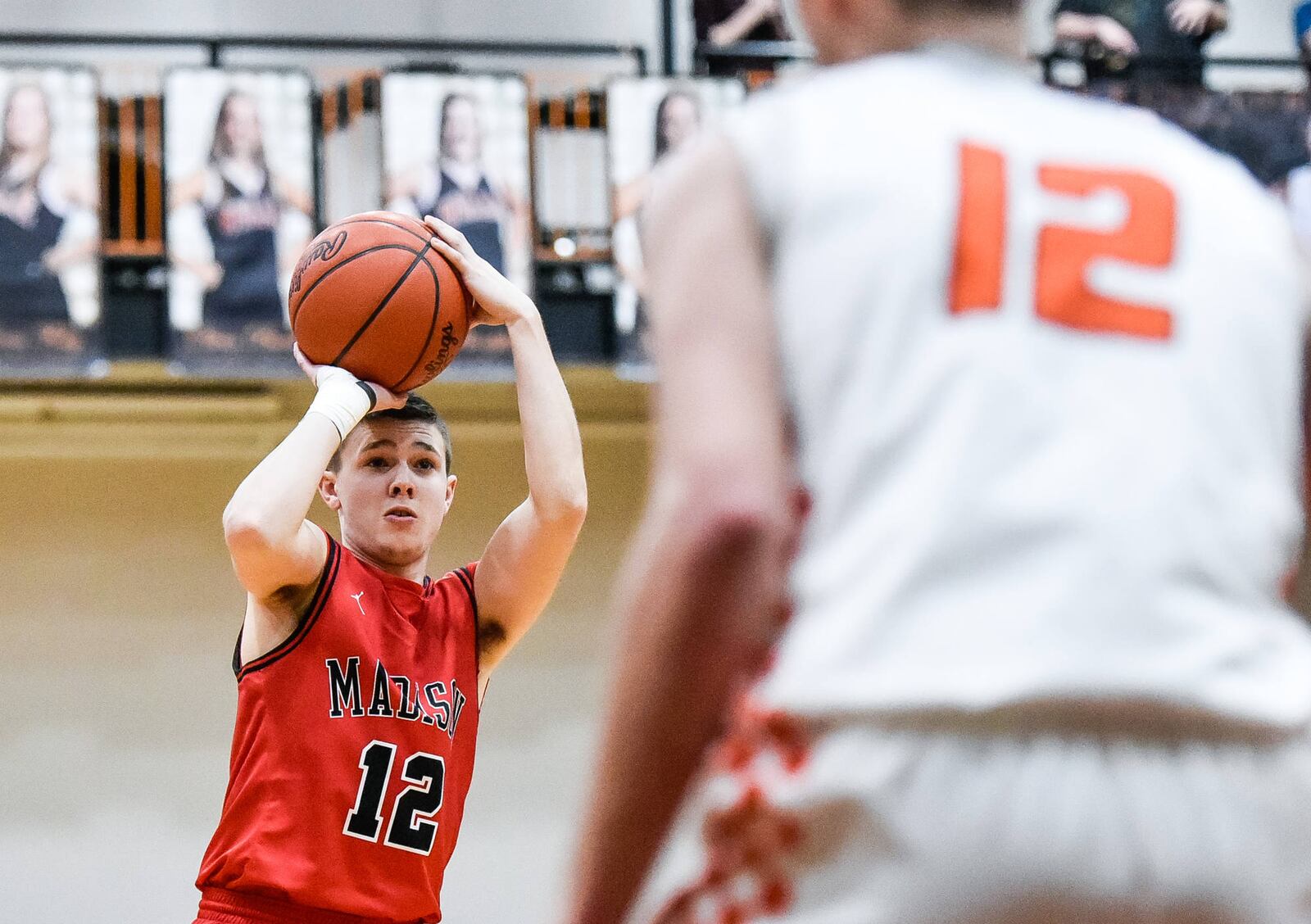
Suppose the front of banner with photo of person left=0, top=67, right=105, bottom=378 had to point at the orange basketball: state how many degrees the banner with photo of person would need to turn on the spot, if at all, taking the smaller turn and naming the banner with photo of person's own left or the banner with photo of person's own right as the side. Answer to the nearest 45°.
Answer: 0° — it already faces it

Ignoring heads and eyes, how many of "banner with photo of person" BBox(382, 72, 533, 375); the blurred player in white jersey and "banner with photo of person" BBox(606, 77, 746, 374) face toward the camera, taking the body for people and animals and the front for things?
2

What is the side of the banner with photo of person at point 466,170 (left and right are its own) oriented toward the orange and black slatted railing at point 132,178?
right

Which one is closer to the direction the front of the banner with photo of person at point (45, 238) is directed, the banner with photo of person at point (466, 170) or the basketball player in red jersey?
the basketball player in red jersey

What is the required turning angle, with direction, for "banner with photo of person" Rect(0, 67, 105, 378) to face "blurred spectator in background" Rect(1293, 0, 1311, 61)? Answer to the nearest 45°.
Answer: approximately 90° to its left

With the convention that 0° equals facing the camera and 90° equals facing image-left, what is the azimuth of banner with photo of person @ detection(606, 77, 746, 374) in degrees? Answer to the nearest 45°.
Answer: approximately 0°

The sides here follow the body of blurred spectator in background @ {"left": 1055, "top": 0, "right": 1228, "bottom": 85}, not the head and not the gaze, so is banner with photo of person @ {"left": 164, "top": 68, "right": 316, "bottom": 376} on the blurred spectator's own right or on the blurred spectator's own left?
on the blurred spectator's own right

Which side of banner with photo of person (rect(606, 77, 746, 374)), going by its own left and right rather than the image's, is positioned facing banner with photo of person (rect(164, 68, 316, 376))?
right
